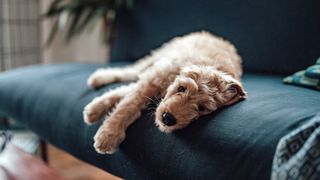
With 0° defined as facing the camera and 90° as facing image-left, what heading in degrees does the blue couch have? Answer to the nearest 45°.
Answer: approximately 45°
